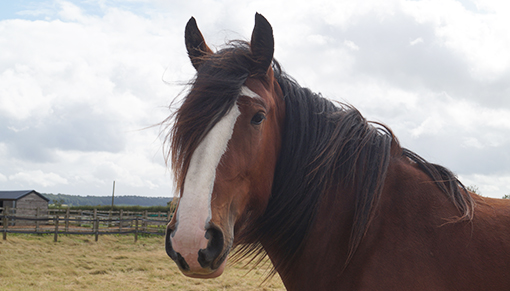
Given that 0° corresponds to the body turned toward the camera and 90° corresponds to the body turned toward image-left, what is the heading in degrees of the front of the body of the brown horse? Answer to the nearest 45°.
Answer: approximately 45°

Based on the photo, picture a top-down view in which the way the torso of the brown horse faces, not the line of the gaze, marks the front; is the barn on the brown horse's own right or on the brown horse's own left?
on the brown horse's own right

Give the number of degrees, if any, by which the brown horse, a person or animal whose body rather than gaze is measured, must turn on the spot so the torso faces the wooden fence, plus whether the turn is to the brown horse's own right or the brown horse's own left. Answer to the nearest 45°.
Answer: approximately 90° to the brown horse's own right
